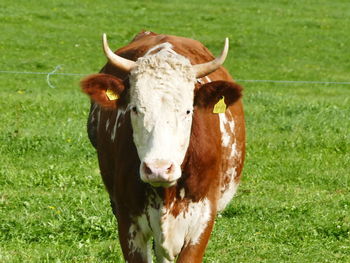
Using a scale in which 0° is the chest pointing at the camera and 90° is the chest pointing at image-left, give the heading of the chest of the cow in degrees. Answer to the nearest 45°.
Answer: approximately 0°
